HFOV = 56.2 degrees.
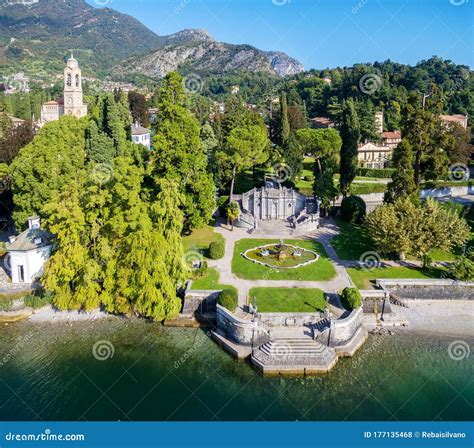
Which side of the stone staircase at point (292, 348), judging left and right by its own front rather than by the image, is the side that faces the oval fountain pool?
back

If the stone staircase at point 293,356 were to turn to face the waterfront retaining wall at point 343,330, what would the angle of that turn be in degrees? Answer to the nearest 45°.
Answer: approximately 135° to its left

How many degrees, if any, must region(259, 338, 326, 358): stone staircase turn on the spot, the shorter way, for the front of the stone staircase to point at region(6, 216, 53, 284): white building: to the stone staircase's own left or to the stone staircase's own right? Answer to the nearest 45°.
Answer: approximately 90° to the stone staircase's own right

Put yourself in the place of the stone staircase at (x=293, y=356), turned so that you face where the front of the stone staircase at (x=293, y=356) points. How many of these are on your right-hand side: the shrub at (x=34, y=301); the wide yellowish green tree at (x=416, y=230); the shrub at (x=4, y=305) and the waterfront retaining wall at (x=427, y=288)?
2

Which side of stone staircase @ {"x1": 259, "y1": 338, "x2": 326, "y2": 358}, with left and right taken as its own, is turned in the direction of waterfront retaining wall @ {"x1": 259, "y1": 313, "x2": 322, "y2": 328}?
back

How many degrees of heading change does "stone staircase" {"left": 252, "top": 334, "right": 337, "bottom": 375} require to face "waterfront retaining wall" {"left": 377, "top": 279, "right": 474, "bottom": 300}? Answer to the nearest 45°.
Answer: approximately 135° to its left

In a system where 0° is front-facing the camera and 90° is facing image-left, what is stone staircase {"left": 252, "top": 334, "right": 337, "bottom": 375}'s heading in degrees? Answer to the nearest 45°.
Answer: approximately 0°

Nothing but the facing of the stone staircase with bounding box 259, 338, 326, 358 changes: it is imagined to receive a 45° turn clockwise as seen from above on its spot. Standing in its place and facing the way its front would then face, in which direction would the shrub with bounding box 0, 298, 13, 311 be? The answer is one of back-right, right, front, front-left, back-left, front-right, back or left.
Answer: front-right

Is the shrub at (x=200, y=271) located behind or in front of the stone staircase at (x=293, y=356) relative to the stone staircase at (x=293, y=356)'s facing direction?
behind

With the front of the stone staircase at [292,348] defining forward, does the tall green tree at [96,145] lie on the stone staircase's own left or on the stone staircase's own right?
on the stone staircase's own right

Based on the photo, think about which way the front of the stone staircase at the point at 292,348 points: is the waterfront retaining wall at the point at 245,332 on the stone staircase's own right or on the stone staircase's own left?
on the stone staircase's own right

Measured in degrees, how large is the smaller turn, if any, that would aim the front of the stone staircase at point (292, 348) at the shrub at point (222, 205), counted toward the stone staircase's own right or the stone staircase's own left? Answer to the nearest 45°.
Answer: approximately 180°

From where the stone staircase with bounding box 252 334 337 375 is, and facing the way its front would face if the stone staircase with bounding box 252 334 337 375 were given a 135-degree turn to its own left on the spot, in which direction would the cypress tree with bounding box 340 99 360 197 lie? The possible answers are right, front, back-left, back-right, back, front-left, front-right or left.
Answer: front-left

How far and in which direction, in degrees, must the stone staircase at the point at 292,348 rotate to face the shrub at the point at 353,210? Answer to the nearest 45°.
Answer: approximately 180°

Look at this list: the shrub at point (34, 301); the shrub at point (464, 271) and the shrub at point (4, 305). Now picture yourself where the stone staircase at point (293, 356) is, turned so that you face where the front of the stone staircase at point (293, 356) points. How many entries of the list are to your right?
2
